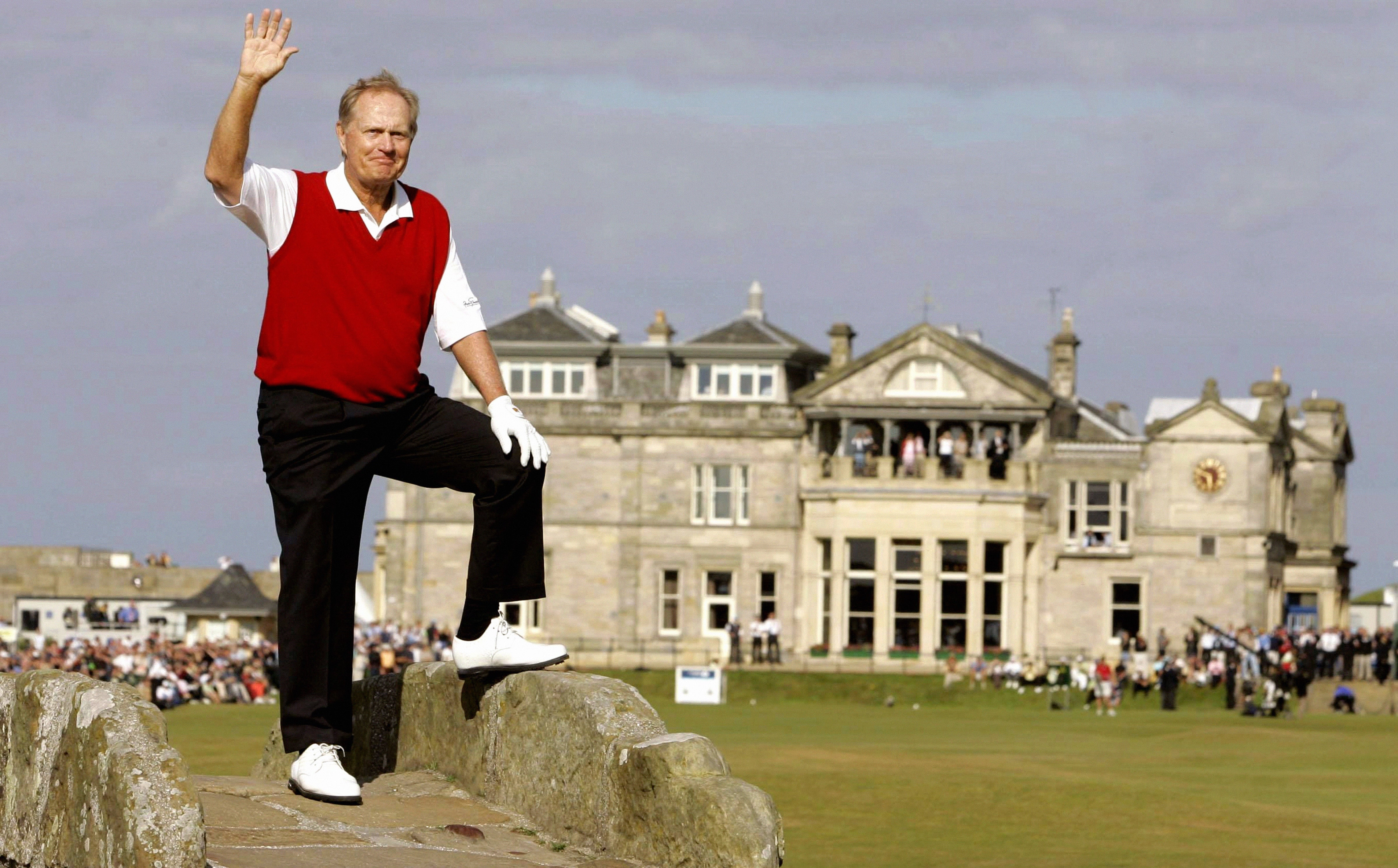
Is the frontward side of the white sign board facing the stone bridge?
yes

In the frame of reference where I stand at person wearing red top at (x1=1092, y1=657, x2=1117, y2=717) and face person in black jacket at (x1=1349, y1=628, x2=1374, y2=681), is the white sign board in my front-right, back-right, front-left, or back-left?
back-left

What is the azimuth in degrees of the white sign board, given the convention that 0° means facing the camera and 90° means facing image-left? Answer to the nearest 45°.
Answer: approximately 0°

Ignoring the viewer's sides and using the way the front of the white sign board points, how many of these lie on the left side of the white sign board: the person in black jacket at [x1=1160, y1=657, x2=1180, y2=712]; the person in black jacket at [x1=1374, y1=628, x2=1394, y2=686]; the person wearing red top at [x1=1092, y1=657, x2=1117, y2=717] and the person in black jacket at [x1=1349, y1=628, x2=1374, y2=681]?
4

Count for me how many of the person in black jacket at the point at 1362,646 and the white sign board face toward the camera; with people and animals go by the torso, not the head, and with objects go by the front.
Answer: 2

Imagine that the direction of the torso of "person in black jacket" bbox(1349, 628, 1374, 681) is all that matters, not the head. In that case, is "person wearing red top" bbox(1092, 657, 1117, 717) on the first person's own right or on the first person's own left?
on the first person's own right

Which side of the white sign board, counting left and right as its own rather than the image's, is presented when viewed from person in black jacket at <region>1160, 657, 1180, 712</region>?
left
